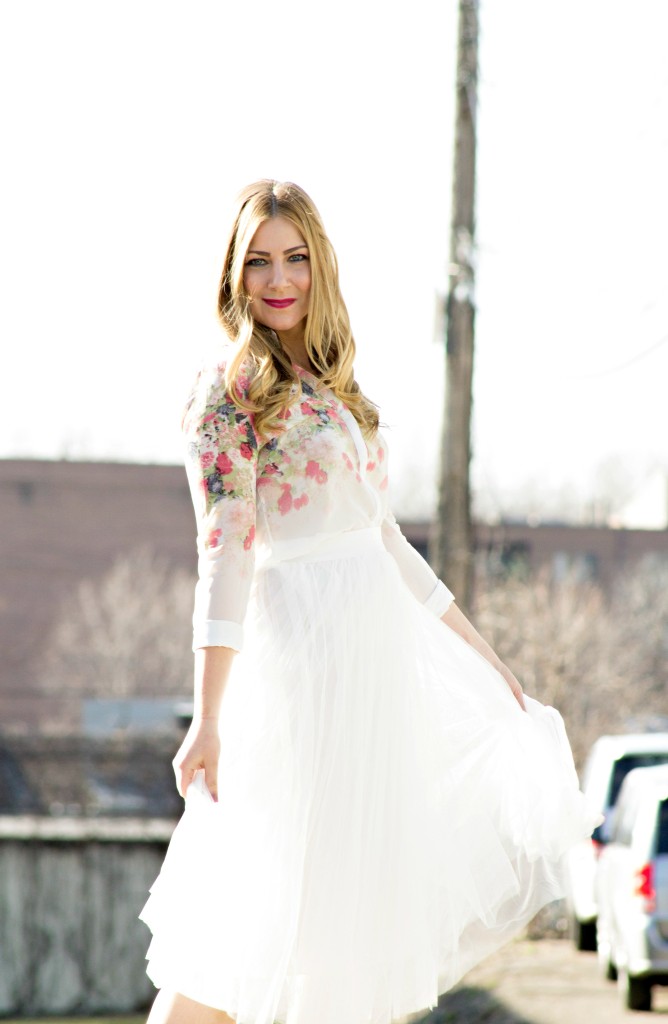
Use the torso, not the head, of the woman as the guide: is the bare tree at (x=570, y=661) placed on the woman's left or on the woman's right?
on the woman's left

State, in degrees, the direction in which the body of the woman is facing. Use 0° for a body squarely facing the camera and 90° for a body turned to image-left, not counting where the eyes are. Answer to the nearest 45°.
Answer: approximately 315°

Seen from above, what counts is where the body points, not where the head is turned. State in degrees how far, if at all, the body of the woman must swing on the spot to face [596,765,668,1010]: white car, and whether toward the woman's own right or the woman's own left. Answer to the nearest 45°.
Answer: approximately 135° to the woman's own left

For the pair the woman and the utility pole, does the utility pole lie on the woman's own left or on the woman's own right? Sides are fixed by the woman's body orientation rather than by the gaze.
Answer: on the woman's own left

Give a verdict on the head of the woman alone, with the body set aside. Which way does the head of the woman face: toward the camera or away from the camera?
toward the camera

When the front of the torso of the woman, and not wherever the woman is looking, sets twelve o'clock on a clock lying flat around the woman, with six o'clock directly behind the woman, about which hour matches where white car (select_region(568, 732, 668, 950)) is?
The white car is roughly at 8 o'clock from the woman.
